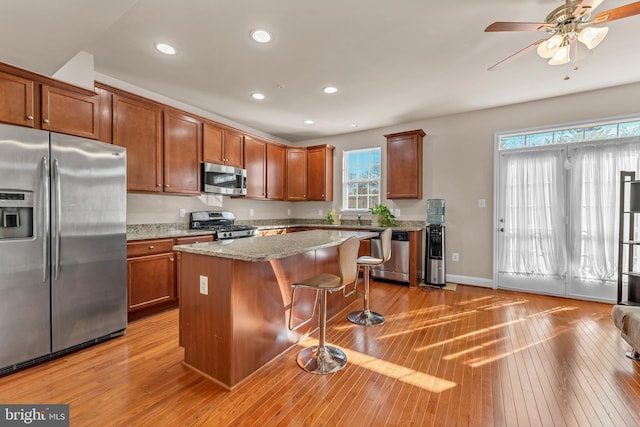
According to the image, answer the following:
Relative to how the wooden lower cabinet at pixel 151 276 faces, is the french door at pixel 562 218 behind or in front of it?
in front

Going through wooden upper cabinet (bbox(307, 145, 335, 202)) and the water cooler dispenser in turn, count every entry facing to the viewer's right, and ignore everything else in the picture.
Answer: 0

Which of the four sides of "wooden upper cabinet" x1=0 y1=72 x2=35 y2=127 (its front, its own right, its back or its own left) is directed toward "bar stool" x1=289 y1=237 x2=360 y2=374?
front

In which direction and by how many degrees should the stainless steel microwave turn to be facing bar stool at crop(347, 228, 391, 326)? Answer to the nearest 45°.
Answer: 0° — it already faces it

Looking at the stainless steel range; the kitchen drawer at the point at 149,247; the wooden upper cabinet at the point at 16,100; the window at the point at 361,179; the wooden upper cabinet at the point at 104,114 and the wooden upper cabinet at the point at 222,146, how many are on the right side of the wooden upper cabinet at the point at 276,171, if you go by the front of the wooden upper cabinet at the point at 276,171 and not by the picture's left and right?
5

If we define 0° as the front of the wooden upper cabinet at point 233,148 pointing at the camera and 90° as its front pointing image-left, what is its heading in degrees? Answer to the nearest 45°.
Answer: approximately 315°

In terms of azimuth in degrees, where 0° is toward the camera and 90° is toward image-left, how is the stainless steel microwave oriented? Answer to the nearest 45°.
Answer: approximately 315°

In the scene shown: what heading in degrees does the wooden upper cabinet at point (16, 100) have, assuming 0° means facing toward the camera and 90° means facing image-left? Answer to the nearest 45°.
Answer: approximately 315°

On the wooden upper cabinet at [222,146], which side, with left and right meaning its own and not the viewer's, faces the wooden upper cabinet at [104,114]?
right

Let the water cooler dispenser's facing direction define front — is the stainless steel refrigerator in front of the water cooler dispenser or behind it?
in front
